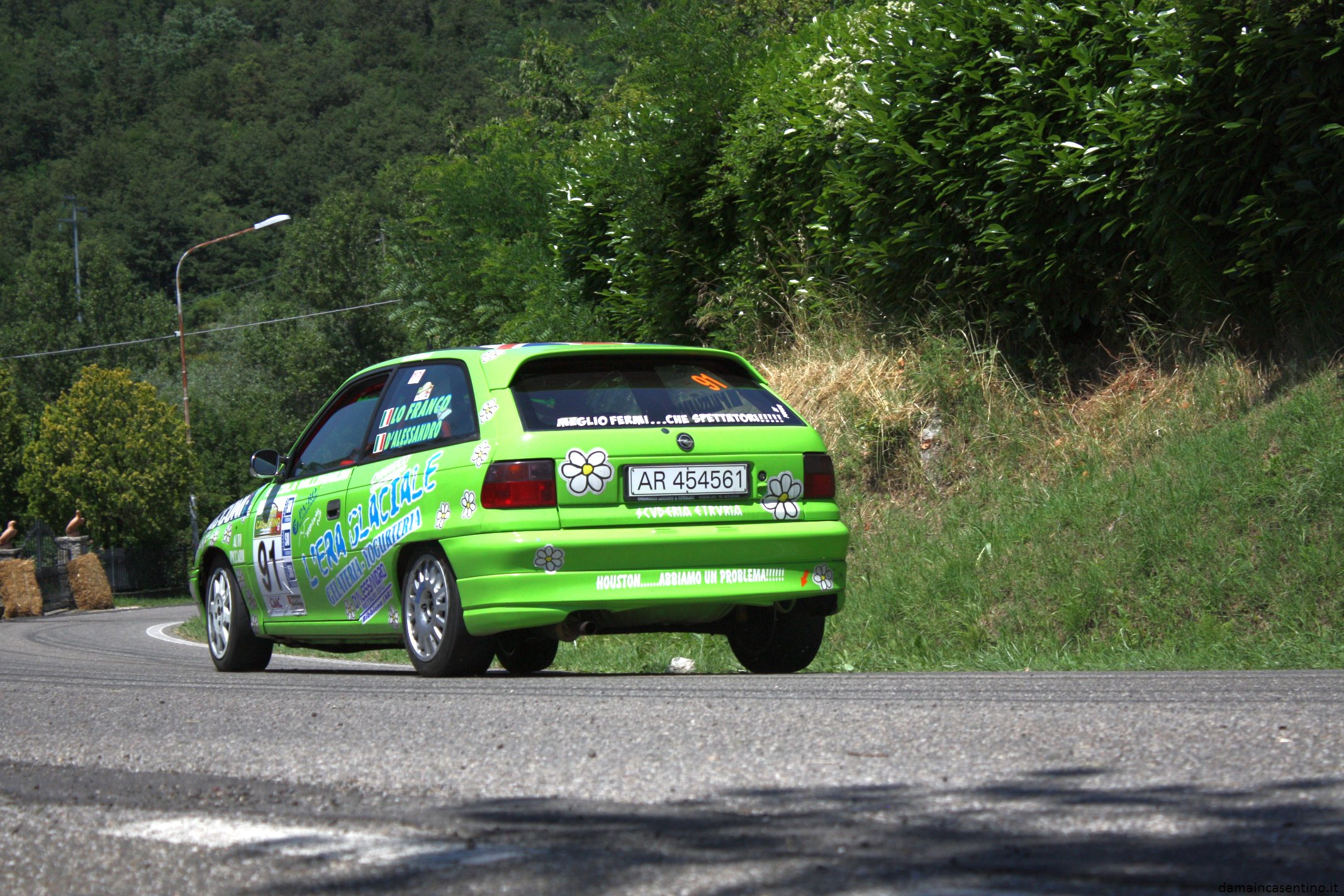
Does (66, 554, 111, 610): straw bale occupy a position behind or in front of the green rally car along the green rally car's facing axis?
in front

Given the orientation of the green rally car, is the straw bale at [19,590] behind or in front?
in front

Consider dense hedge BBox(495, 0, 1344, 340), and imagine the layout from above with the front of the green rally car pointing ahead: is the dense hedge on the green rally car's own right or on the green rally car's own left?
on the green rally car's own right

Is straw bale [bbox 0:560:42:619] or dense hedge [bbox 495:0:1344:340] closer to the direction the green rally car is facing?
the straw bale

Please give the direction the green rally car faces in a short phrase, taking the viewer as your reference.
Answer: facing away from the viewer and to the left of the viewer

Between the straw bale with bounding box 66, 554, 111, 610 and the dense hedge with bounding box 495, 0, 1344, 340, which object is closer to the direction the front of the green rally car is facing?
the straw bale
